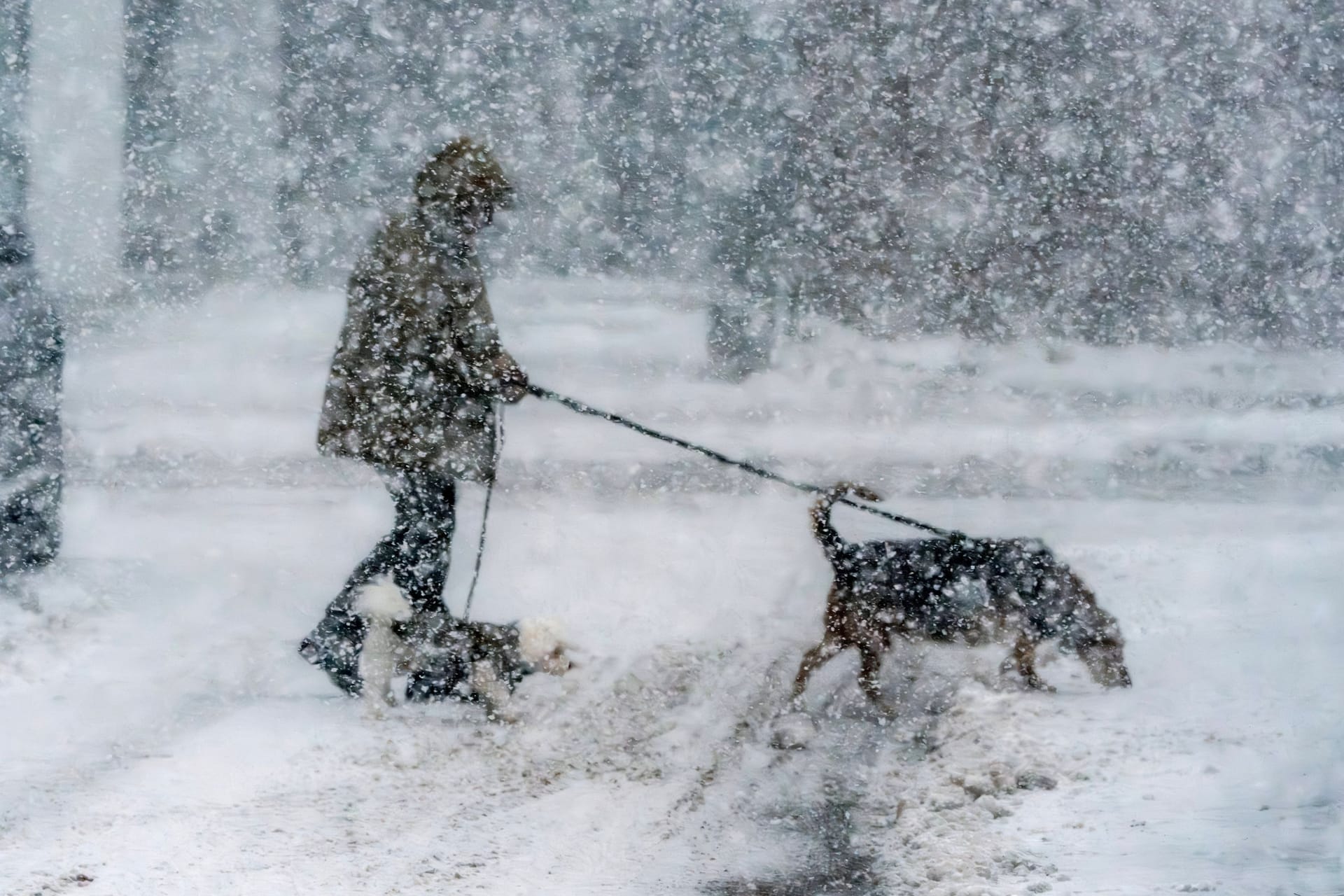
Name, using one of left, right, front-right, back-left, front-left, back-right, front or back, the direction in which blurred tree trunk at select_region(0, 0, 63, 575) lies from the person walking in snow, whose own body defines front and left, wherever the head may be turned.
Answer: back-left

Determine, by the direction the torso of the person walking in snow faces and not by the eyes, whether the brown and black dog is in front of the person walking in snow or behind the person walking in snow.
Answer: in front

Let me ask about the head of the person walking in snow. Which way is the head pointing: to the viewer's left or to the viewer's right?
to the viewer's right

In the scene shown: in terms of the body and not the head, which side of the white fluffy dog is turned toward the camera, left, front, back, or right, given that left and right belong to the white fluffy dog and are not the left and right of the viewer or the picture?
right

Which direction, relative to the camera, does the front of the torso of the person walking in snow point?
to the viewer's right

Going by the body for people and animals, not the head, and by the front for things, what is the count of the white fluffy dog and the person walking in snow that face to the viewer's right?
2

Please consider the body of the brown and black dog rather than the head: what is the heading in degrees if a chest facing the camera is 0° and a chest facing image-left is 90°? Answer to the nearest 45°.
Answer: approximately 270°

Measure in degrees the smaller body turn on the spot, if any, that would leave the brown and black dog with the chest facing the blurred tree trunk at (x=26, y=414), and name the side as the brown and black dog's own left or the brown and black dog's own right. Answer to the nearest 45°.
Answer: approximately 180°
